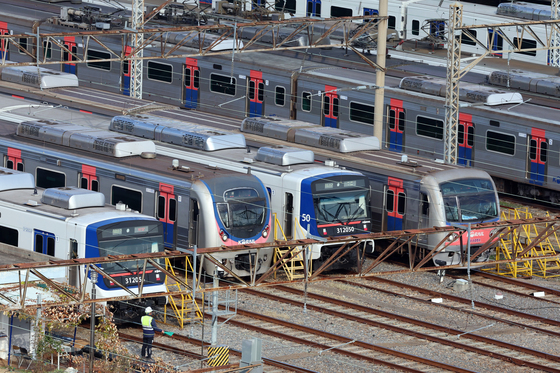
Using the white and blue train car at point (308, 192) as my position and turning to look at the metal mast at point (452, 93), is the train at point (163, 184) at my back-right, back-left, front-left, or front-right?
back-left

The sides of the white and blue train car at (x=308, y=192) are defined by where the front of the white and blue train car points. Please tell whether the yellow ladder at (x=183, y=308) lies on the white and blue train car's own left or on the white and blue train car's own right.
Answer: on the white and blue train car's own right

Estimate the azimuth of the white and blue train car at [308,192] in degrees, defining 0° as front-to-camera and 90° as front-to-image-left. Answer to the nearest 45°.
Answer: approximately 315°

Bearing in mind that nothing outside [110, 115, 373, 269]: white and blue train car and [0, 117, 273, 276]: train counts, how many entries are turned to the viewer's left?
0

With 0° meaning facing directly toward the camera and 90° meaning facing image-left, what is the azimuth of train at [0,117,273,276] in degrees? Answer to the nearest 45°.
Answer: approximately 315°

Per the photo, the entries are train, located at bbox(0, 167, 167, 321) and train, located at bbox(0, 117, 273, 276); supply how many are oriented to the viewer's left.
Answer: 0

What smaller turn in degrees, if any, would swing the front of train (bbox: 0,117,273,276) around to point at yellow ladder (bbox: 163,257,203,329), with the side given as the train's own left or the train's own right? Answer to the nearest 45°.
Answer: approximately 45° to the train's own right

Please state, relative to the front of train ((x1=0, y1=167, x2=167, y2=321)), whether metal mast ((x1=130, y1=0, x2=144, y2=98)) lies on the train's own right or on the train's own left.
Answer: on the train's own left

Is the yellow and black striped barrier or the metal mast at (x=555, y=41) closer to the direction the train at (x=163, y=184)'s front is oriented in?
the yellow and black striped barrier

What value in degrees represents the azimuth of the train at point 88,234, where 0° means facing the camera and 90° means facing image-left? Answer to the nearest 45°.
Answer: approximately 315°

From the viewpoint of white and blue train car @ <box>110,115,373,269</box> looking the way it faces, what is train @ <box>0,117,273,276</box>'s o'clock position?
The train is roughly at 4 o'clock from the white and blue train car.

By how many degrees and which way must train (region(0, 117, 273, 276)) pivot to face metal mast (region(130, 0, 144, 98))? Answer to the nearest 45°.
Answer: approximately 135° to its left
